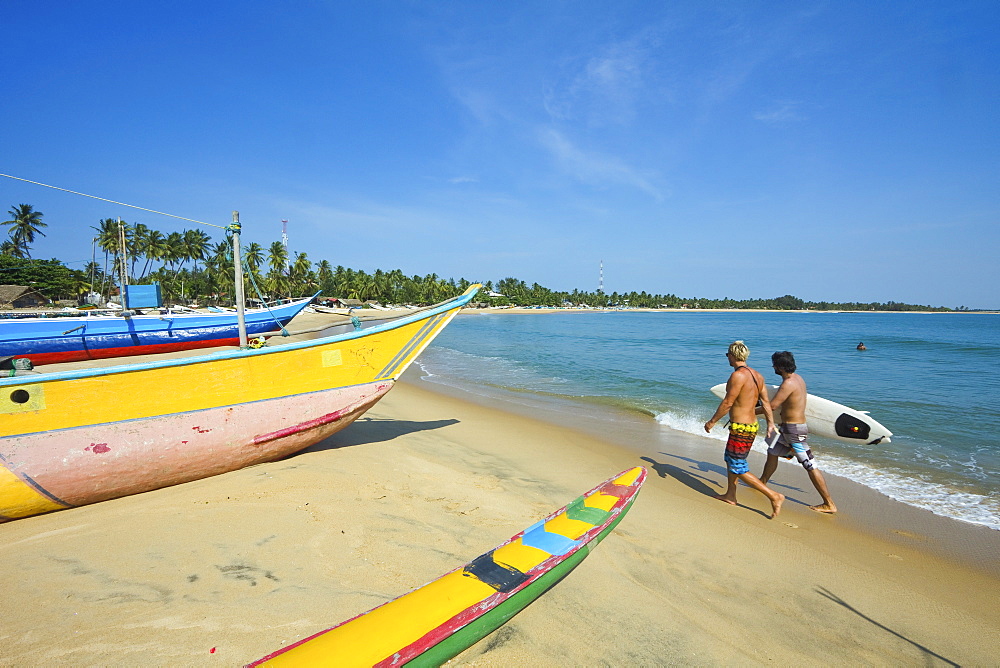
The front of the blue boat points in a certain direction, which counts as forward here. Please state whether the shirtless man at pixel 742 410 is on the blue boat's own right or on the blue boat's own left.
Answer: on the blue boat's own right

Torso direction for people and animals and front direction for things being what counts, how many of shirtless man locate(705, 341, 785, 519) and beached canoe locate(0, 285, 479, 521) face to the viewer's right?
1

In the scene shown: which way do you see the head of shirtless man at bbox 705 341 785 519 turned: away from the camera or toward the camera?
away from the camera

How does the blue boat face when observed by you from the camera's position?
facing to the right of the viewer

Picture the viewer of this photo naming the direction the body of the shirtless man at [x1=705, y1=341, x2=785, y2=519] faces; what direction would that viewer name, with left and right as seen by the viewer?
facing away from the viewer and to the left of the viewer

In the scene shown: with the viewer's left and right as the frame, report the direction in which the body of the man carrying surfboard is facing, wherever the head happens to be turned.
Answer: facing away from the viewer and to the left of the viewer

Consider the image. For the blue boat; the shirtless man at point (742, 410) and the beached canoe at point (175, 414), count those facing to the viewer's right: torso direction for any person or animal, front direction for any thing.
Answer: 2

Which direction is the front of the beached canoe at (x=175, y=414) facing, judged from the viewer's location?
facing to the right of the viewer

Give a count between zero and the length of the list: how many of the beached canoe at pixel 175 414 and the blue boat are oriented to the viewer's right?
2

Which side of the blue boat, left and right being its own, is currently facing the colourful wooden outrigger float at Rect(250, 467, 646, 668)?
right

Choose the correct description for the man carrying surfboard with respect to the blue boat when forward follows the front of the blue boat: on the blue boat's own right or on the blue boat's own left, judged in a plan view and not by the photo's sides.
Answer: on the blue boat's own right

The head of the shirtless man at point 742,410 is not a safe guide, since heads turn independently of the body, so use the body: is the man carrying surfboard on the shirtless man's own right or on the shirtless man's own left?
on the shirtless man's own right

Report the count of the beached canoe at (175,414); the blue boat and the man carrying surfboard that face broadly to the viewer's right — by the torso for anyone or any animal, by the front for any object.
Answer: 2
